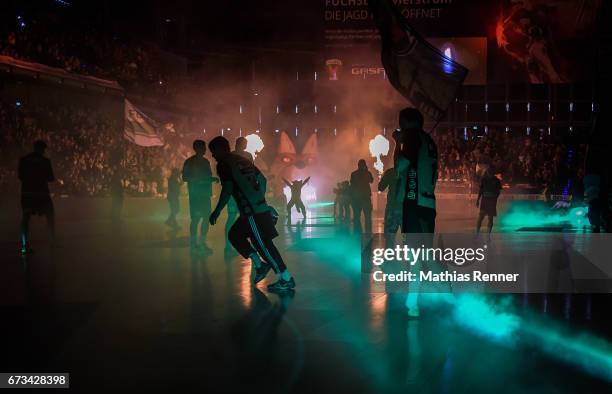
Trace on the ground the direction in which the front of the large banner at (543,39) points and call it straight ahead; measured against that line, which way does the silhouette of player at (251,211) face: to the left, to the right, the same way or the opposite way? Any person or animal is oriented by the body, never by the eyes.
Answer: to the right

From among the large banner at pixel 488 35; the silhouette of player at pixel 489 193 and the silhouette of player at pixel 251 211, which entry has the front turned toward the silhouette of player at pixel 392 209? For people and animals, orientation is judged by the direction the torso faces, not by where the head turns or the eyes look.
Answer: the large banner

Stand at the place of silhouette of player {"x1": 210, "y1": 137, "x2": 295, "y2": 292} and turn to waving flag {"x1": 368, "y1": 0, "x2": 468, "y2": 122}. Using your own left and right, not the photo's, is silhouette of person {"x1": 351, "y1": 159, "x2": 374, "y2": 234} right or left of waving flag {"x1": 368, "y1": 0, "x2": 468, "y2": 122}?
left

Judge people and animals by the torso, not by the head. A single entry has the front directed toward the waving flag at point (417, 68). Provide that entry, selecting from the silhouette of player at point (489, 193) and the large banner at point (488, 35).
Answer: the large banner

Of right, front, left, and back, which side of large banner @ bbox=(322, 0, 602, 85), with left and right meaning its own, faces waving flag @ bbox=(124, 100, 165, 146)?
right

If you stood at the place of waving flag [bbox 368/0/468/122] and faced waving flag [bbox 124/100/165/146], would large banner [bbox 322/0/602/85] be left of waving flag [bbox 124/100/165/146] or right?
right

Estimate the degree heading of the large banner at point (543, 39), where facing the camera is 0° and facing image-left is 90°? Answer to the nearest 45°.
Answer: approximately 0°

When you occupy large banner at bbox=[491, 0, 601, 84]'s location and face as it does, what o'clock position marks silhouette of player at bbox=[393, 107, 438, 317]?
The silhouette of player is roughly at 12 o'clock from the large banner.

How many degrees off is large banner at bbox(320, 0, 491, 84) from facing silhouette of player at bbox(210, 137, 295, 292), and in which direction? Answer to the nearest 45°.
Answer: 0° — it already faces it

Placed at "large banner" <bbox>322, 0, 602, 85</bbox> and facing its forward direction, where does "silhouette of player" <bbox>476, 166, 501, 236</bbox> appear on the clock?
The silhouette of player is roughly at 12 o'clock from the large banner.
